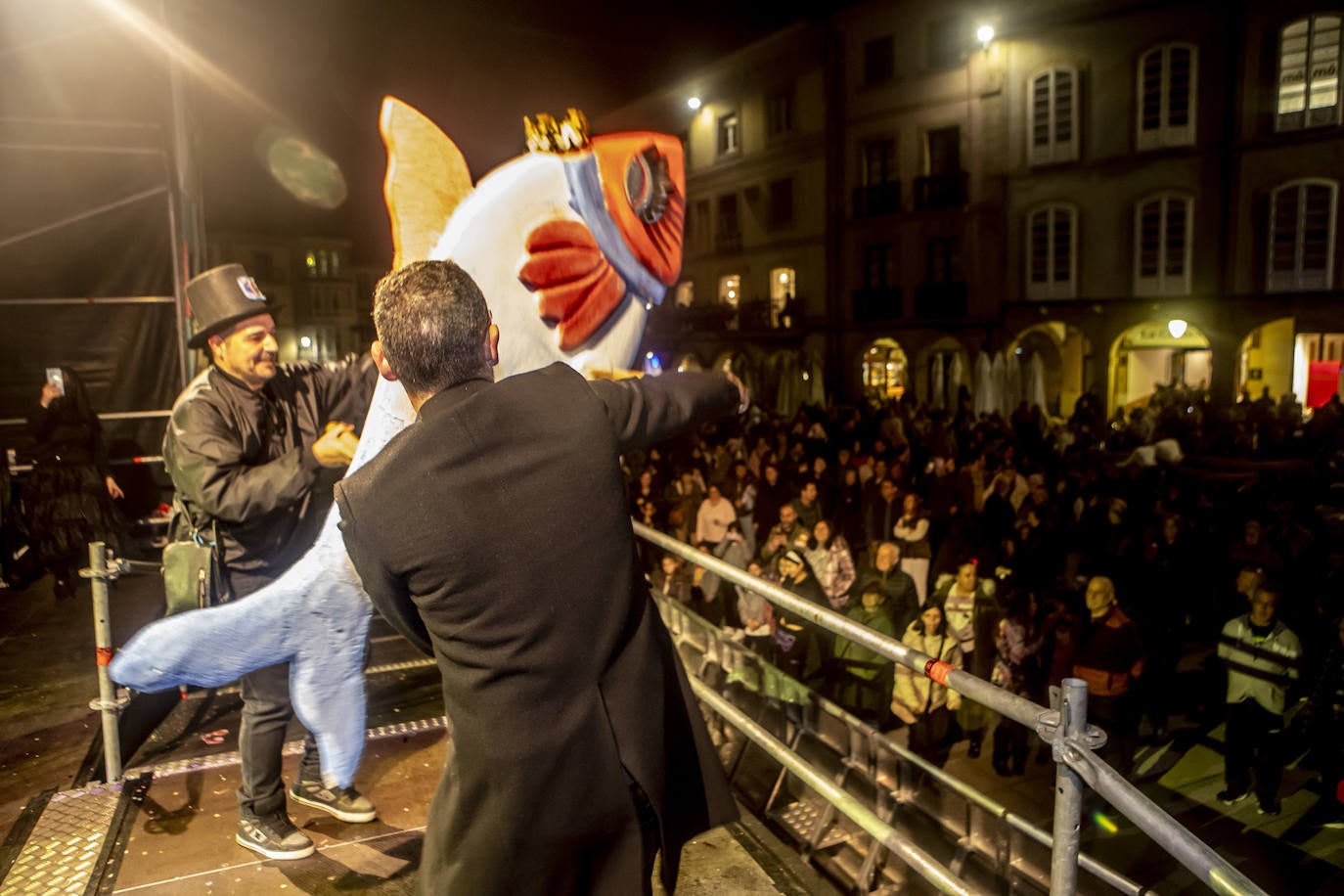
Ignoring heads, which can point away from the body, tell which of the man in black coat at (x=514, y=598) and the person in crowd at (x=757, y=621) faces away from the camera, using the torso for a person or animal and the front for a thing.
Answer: the man in black coat

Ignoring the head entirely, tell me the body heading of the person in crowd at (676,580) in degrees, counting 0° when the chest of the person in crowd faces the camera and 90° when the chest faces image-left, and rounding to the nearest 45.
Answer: approximately 45°

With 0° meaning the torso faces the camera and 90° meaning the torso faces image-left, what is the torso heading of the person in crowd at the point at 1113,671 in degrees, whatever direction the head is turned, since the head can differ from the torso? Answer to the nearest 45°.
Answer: approximately 45°

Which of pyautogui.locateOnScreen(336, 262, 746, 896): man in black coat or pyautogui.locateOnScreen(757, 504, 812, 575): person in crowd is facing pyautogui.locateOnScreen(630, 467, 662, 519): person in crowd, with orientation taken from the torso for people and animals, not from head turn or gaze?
the man in black coat

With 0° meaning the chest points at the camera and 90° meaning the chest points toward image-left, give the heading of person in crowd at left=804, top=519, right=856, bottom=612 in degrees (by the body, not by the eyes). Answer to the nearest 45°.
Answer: approximately 45°

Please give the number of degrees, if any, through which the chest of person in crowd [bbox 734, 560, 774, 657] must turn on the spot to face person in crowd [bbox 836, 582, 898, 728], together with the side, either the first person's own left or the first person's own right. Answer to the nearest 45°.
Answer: approximately 90° to the first person's own left

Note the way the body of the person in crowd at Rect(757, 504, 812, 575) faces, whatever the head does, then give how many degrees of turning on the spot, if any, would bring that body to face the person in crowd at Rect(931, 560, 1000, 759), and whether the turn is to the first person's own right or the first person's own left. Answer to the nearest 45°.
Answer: approximately 90° to the first person's own left

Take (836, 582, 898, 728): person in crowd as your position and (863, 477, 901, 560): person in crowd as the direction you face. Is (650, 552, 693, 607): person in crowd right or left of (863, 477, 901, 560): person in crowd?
left

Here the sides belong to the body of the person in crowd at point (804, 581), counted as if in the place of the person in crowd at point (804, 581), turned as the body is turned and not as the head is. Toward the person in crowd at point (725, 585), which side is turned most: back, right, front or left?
right
